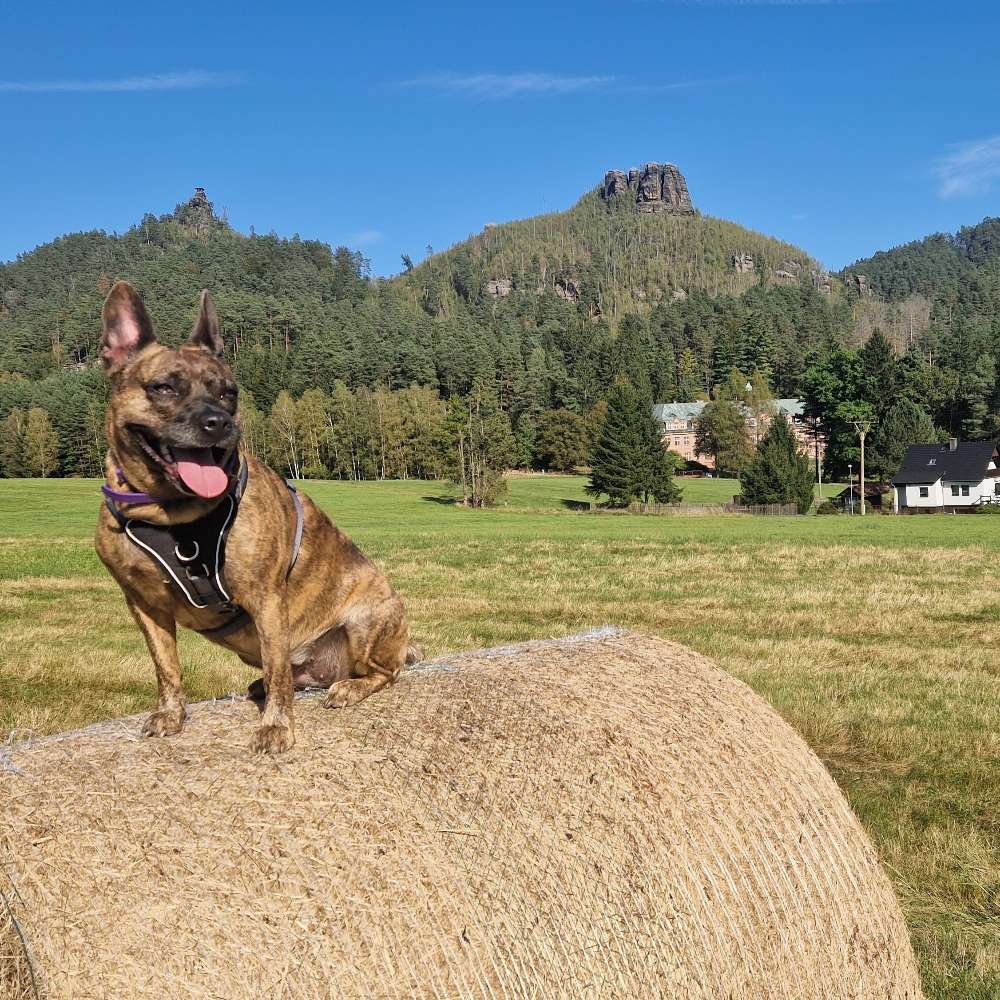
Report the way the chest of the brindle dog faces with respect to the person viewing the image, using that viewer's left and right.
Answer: facing the viewer and to the left of the viewer
